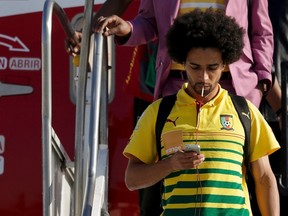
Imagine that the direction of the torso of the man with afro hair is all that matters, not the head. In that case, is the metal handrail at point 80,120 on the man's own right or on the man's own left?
on the man's own right

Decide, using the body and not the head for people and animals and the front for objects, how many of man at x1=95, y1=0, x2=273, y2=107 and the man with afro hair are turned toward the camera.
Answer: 2

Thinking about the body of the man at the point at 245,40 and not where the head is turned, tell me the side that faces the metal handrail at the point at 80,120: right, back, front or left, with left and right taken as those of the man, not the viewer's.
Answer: right

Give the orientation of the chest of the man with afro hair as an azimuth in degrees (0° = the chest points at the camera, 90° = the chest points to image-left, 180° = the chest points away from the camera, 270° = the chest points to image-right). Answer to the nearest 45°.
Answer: approximately 0°

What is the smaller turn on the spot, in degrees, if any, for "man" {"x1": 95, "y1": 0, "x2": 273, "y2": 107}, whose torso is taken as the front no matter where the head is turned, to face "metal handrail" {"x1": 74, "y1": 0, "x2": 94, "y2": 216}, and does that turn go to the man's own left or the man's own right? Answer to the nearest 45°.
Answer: approximately 90° to the man's own right

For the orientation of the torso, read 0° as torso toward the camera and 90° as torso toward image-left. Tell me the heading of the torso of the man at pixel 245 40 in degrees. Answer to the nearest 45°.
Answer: approximately 0°
